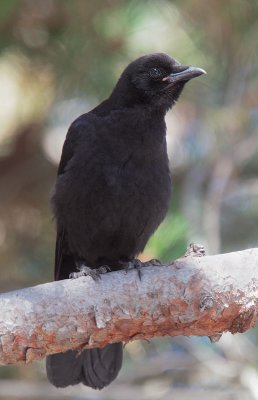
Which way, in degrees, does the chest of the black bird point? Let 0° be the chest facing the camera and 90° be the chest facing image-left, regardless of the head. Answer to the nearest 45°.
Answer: approximately 315°
